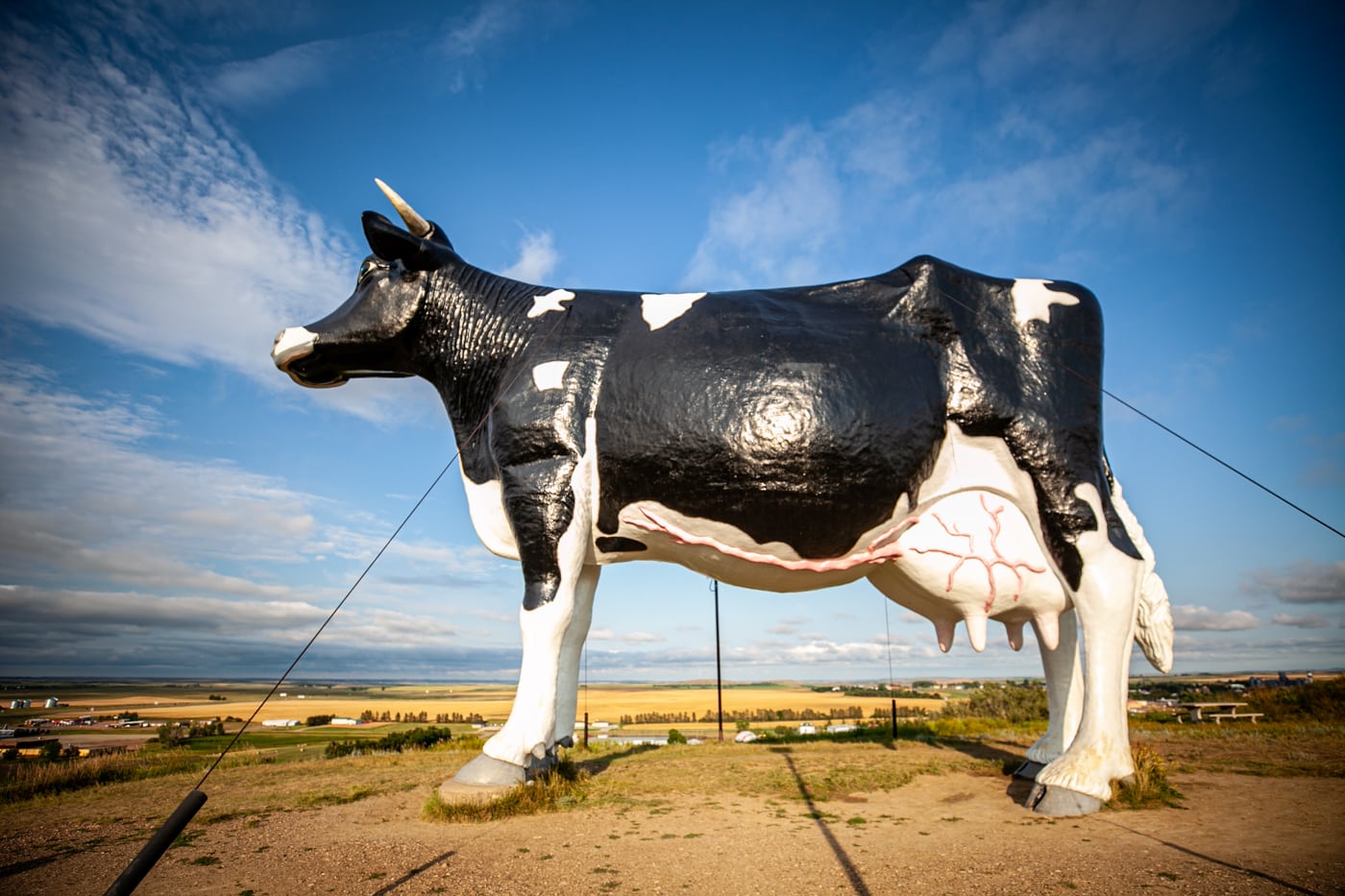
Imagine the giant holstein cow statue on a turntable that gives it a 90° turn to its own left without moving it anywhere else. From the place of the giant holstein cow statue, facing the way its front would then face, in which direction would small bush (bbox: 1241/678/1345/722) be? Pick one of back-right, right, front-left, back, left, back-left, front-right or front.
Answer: back-left

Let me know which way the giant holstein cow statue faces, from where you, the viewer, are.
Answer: facing to the left of the viewer

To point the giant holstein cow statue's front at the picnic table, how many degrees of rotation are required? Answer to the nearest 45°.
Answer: approximately 135° to its right

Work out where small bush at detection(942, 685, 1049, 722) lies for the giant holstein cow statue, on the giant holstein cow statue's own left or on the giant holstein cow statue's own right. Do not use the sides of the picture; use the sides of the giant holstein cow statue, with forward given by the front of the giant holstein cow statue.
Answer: on the giant holstein cow statue's own right
